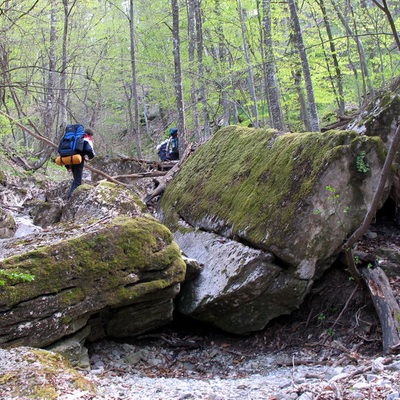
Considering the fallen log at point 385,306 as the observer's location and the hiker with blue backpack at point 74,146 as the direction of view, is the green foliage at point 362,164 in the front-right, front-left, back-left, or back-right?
front-right

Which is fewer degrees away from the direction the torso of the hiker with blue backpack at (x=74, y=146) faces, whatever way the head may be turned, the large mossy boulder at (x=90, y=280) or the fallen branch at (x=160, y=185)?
the fallen branch

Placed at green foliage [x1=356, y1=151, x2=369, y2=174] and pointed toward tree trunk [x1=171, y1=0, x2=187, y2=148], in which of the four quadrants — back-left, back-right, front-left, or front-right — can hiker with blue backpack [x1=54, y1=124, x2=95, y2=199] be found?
front-left

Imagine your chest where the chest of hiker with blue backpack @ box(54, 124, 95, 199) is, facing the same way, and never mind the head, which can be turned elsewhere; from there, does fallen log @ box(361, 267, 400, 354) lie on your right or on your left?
on your right

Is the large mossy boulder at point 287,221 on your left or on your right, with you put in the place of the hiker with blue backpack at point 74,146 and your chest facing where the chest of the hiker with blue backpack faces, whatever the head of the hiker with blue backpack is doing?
on your right

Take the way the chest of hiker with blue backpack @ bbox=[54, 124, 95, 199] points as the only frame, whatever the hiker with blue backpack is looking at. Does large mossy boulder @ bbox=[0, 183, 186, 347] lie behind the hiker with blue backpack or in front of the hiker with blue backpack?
behind

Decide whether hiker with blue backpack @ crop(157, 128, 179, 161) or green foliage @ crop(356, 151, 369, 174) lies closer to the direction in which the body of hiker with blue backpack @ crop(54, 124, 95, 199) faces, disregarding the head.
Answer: the hiker with blue backpack

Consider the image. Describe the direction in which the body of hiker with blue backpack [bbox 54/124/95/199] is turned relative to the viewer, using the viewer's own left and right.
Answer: facing away from the viewer and to the right of the viewer

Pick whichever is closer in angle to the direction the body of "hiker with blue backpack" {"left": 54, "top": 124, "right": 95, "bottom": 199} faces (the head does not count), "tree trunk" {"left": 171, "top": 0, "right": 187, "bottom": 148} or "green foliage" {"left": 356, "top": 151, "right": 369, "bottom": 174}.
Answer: the tree trunk

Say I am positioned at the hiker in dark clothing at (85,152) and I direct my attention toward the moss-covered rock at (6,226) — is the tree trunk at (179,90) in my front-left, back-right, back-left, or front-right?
back-right

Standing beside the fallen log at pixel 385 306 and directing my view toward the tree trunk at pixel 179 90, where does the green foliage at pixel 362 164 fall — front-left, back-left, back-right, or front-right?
front-right

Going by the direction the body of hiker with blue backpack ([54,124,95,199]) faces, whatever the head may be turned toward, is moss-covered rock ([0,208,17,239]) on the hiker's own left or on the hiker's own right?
on the hiker's own left

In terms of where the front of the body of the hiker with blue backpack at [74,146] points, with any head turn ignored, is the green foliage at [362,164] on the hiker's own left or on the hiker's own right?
on the hiker's own right

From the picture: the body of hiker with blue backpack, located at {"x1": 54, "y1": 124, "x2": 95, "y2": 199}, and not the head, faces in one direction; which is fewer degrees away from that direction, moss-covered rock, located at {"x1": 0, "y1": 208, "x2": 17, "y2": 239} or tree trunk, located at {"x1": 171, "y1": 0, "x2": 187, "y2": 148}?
the tree trunk

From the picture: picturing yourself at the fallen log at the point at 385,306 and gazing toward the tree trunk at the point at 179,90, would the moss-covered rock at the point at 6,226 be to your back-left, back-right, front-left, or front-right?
front-left
